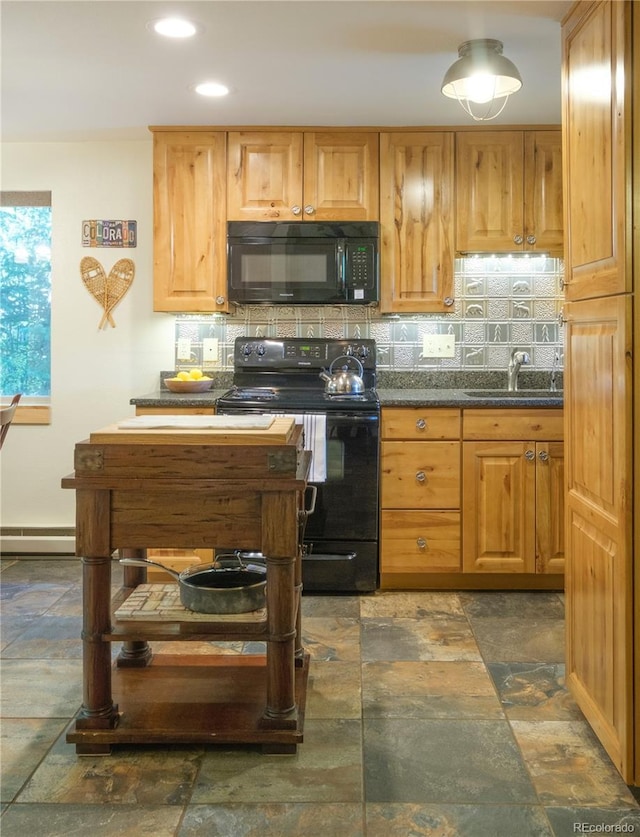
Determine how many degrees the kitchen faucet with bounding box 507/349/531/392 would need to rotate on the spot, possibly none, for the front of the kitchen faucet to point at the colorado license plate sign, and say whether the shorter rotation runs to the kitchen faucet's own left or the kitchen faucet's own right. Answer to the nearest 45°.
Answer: approximately 135° to the kitchen faucet's own right

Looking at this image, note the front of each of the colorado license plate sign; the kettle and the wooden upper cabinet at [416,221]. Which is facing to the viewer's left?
the kettle

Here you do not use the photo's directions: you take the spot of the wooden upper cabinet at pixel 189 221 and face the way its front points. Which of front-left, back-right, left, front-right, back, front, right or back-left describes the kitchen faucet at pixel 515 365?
left

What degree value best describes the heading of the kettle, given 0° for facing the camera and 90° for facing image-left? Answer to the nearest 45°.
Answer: approximately 90°

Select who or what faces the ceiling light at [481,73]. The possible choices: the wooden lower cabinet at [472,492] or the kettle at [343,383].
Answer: the wooden lower cabinet

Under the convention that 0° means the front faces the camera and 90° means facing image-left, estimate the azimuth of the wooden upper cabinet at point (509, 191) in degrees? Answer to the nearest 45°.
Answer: approximately 0°

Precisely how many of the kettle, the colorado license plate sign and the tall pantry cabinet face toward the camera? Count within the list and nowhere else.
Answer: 1
